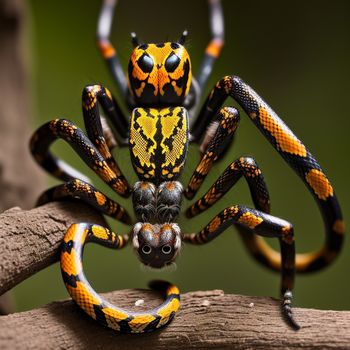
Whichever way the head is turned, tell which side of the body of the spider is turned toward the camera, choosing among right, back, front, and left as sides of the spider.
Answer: front
